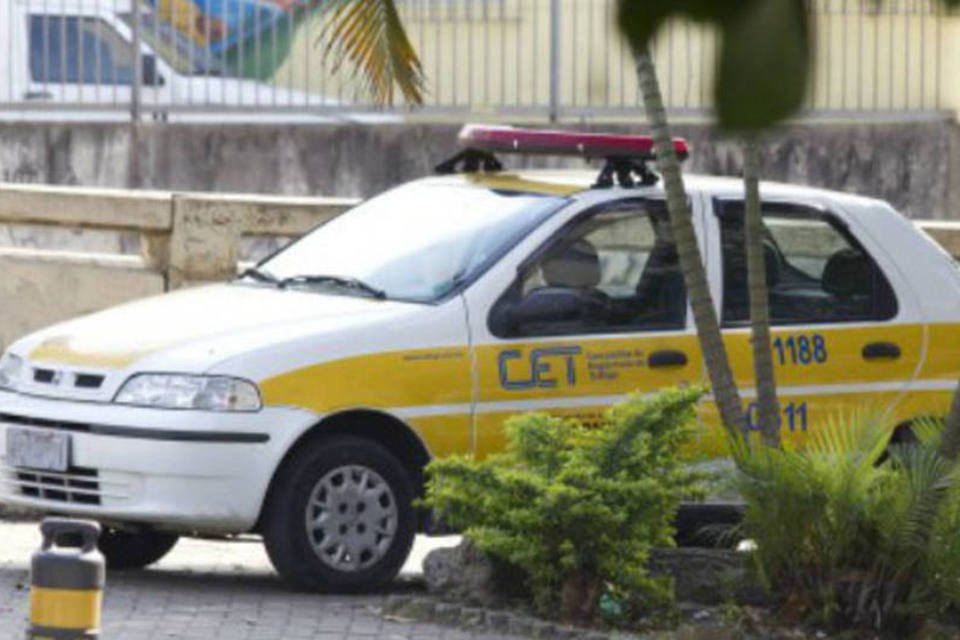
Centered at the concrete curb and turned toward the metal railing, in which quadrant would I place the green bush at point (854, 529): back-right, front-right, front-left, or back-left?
back-right

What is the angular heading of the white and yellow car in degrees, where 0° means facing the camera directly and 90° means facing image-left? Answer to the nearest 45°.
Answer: approximately 45°
